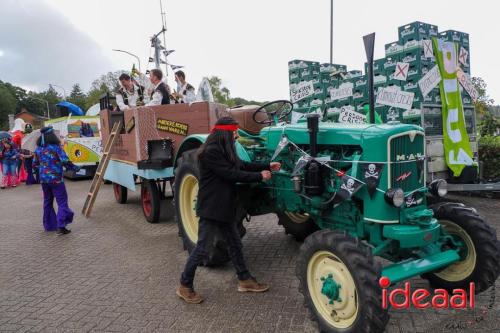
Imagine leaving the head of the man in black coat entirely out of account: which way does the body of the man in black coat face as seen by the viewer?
to the viewer's right

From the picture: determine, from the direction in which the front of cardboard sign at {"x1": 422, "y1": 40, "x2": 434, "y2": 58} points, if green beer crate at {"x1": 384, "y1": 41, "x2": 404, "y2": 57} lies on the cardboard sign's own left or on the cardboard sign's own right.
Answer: on the cardboard sign's own right

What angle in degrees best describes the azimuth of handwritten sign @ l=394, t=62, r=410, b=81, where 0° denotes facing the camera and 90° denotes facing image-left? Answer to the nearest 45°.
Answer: approximately 0°

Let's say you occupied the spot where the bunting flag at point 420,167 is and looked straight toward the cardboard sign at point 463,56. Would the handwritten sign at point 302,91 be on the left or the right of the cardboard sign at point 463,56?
left

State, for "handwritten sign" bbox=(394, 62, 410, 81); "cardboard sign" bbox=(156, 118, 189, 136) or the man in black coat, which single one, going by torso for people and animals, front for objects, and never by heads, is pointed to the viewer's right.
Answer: the man in black coat

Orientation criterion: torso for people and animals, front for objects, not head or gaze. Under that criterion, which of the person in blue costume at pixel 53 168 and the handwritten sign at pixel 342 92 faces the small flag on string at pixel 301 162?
the handwritten sign

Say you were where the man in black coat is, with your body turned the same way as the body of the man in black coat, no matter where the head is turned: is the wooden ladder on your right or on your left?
on your left

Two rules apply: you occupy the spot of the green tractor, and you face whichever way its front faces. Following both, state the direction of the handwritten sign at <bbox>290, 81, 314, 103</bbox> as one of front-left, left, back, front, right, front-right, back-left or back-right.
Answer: back-left

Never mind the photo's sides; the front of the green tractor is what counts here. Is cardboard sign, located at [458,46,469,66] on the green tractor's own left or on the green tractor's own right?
on the green tractor's own left
